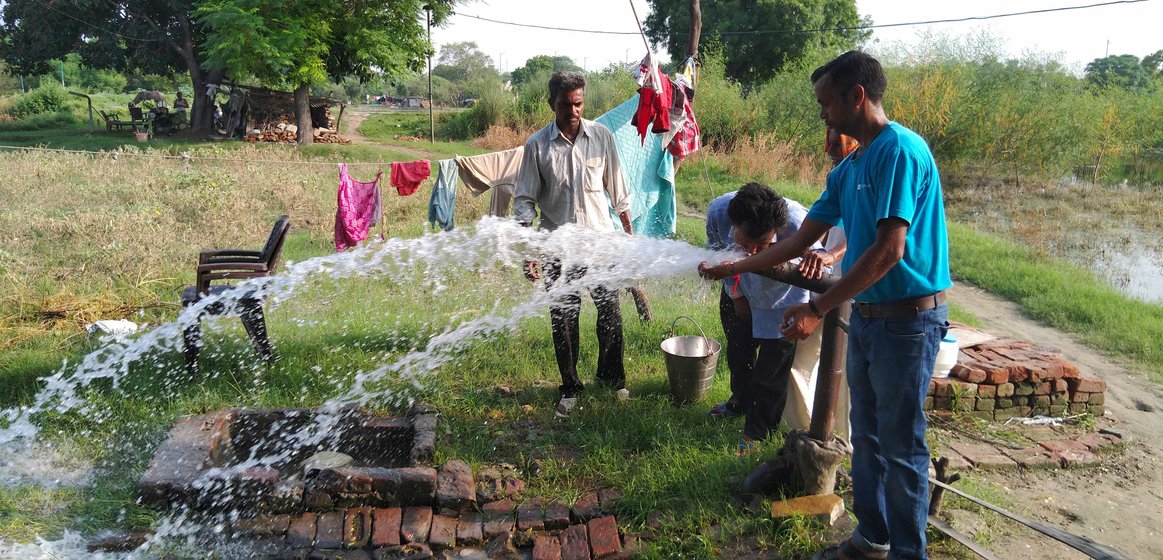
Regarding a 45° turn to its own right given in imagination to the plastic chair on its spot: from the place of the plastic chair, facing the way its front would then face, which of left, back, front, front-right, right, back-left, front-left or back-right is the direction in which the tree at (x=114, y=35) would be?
front-right

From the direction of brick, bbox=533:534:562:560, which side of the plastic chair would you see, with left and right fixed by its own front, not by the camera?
left

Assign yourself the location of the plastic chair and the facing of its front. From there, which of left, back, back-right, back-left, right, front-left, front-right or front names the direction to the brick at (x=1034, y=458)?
back-left

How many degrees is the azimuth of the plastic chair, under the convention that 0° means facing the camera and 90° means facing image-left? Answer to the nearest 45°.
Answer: approximately 90°

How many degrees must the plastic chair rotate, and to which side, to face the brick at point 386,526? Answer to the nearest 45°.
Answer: approximately 90° to its left

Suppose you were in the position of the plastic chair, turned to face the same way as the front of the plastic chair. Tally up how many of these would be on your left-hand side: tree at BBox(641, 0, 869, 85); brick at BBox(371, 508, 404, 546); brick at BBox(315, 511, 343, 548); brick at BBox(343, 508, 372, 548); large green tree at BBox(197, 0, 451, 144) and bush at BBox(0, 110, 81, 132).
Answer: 3

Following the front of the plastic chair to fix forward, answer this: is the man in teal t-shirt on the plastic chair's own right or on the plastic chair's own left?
on the plastic chair's own left

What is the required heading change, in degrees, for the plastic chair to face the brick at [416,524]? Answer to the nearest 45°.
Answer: approximately 90° to its left

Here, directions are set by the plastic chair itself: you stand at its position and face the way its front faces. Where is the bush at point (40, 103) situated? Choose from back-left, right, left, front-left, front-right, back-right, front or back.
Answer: right

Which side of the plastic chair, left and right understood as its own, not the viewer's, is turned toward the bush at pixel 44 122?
right

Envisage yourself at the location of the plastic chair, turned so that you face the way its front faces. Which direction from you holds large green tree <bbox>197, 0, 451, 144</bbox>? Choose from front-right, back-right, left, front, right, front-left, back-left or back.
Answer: right

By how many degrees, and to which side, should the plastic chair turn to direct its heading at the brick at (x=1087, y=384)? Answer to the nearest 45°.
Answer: approximately 135° to its left

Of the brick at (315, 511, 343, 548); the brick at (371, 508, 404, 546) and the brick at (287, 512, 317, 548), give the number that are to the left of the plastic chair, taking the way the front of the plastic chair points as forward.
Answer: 3

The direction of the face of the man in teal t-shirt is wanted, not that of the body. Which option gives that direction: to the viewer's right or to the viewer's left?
to the viewer's left

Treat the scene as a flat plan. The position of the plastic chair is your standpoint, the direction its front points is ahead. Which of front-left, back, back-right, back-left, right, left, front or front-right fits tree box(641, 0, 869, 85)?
back-right

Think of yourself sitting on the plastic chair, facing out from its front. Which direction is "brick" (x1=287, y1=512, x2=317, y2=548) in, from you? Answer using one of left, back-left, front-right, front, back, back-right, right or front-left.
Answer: left

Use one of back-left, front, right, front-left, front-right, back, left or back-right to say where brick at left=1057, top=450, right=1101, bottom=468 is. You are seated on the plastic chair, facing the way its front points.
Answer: back-left

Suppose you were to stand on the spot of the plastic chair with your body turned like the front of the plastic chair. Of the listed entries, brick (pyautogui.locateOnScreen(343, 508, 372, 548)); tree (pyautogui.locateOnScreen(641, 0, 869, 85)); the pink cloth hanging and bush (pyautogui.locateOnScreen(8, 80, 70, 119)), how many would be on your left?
1

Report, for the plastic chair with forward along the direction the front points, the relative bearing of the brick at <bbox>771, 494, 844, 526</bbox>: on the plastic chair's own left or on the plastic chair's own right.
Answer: on the plastic chair's own left
